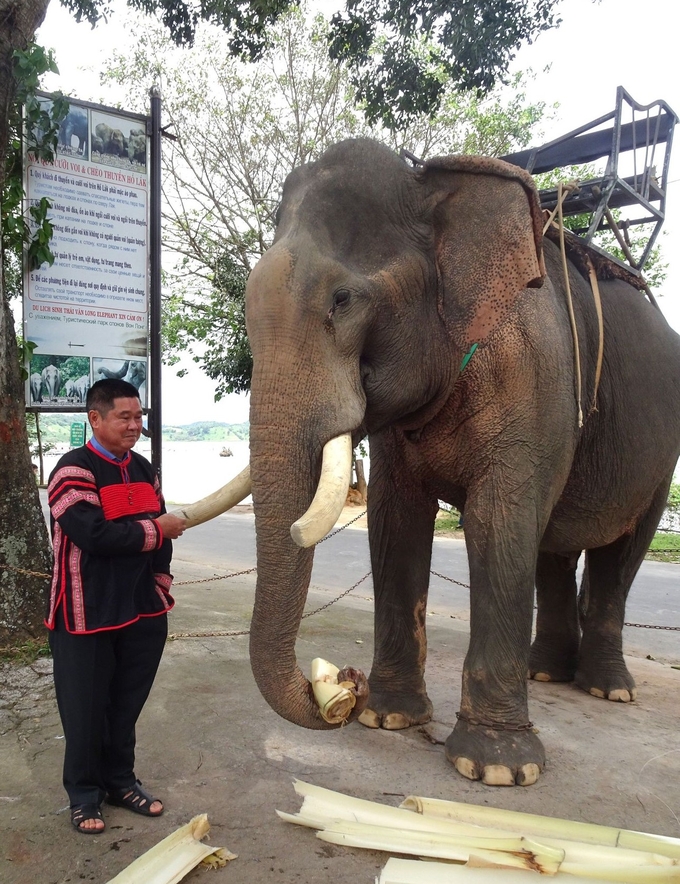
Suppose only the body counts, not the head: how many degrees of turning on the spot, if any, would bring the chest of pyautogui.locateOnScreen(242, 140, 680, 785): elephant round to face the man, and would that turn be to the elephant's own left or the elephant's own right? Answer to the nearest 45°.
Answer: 0° — it already faces them

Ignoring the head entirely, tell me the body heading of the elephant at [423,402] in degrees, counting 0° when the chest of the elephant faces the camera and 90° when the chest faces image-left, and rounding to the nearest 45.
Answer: approximately 45°

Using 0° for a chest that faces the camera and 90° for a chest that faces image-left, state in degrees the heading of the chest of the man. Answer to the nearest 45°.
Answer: approximately 315°

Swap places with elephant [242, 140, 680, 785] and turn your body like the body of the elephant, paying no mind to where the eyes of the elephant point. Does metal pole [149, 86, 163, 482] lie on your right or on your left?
on your right

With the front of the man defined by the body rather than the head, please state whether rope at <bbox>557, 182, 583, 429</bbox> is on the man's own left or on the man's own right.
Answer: on the man's own left

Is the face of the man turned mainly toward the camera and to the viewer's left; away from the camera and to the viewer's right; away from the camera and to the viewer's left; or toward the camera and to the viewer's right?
toward the camera and to the viewer's right

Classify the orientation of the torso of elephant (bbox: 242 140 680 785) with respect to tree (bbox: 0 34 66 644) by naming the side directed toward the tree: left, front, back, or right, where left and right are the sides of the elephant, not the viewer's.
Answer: right

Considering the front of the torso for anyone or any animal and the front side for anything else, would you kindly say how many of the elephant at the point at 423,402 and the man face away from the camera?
0

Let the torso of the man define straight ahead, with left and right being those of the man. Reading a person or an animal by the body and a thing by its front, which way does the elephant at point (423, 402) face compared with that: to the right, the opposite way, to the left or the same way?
to the right

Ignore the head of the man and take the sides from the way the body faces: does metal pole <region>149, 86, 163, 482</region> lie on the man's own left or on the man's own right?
on the man's own left
